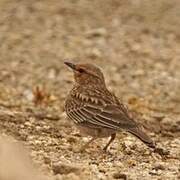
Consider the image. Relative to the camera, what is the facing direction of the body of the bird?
to the viewer's left

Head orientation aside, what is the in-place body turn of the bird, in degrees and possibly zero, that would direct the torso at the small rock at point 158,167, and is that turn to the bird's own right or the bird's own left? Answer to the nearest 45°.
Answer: approximately 135° to the bird's own left

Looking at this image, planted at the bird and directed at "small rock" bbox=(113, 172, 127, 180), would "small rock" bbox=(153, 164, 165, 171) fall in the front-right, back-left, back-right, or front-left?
front-left

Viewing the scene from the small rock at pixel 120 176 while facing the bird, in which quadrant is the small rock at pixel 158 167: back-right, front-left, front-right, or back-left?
front-right

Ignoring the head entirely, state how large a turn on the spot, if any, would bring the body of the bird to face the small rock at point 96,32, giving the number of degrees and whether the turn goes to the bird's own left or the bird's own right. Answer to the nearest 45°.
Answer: approximately 90° to the bird's own right

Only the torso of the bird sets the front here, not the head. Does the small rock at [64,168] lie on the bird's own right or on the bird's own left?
on the bird's own left

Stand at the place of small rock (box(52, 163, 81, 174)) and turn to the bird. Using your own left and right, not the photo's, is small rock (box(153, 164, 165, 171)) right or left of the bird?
right

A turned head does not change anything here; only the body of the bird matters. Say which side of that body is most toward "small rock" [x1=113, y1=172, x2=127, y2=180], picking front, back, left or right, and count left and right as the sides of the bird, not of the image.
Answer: left

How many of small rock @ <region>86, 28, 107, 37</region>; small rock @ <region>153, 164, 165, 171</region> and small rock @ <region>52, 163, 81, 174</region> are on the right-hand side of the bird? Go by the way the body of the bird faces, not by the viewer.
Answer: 1
